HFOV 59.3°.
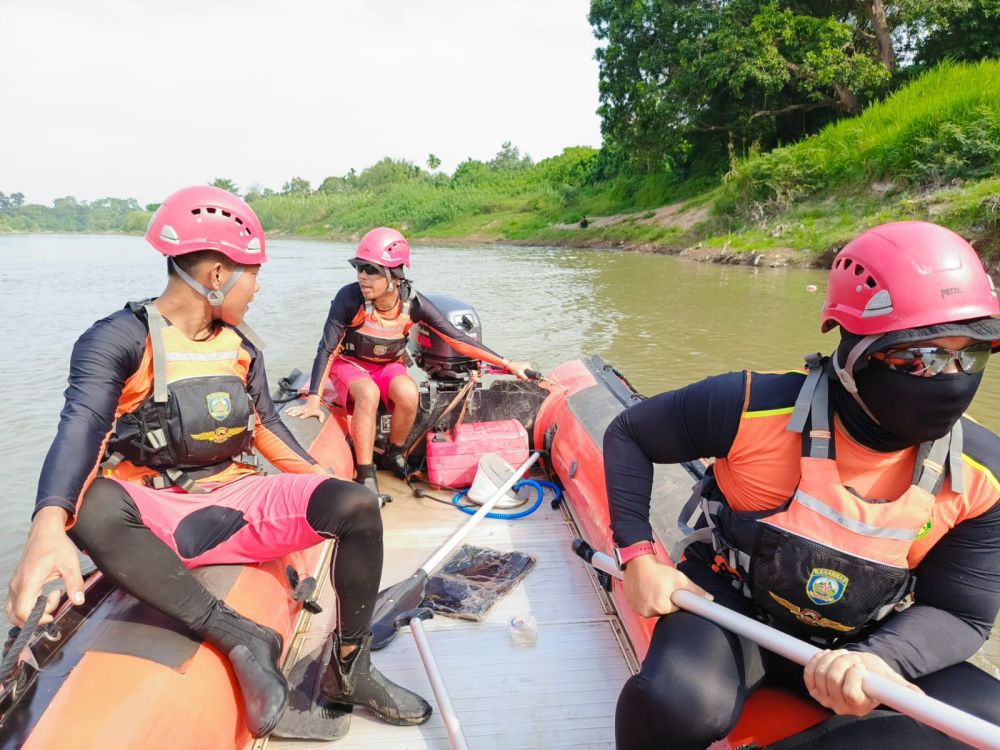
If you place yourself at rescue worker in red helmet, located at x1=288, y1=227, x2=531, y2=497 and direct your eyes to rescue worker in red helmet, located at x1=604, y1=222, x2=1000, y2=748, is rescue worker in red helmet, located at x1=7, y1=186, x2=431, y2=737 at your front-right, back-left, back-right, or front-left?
front-right

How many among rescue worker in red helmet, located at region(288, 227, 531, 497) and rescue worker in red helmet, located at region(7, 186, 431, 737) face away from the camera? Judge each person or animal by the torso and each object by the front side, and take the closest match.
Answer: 0

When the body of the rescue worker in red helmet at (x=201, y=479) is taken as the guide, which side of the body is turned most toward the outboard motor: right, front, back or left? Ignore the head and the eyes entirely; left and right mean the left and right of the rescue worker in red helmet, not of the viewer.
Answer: left

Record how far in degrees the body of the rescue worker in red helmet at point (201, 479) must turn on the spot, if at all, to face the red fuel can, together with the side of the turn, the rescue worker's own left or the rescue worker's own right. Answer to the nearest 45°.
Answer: approximately 90° to the rescue worker's own left

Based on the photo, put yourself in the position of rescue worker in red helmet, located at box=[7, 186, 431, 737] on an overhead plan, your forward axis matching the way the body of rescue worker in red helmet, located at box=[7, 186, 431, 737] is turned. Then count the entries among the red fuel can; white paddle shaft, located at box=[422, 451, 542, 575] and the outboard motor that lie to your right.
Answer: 0

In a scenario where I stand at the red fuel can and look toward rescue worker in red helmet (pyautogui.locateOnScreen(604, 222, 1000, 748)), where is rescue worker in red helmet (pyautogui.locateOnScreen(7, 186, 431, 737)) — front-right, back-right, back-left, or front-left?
front-right

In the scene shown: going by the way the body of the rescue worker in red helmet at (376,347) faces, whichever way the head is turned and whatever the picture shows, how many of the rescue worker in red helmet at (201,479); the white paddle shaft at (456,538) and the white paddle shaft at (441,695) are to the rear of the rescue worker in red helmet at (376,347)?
0

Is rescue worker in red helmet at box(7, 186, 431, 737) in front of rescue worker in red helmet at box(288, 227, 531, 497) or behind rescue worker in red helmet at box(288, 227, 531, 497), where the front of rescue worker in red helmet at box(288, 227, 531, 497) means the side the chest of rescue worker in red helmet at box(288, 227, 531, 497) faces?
in front

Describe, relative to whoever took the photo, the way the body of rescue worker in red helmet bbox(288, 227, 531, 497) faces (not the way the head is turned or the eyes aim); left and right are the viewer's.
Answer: facing the viewer

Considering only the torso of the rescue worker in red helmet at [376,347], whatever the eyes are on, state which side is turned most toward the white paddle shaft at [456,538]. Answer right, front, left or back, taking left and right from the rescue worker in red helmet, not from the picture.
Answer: front

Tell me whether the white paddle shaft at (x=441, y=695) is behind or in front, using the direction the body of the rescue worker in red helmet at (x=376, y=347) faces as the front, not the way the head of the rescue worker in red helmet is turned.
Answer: in front

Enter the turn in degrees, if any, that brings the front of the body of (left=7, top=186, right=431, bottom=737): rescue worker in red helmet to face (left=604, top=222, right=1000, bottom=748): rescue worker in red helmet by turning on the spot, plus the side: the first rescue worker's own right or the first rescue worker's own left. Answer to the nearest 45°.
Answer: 0° — they already face them

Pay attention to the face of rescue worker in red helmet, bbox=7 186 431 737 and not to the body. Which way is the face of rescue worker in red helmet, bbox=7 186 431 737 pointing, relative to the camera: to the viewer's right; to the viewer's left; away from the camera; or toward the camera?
to the viewer's right

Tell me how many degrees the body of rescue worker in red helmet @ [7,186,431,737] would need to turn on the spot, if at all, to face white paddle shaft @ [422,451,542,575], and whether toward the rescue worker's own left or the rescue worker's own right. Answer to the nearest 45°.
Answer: approximately 90° to the rescue worker's own left

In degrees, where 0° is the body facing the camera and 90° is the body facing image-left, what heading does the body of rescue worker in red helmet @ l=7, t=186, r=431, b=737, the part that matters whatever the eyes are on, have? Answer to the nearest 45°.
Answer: approximately 315°
